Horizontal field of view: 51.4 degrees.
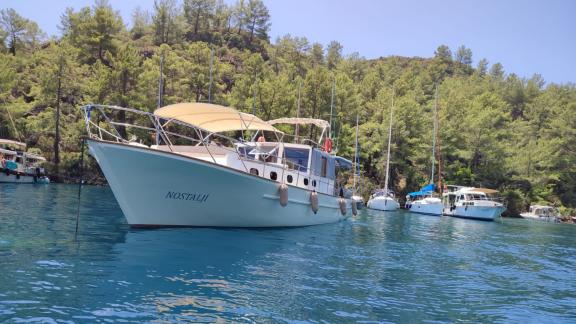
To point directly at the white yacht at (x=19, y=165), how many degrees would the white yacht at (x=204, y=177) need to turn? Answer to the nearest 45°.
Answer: approximately 90° to its right

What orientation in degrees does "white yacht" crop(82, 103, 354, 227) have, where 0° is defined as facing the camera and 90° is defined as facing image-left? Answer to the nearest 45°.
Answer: approximately 45°
